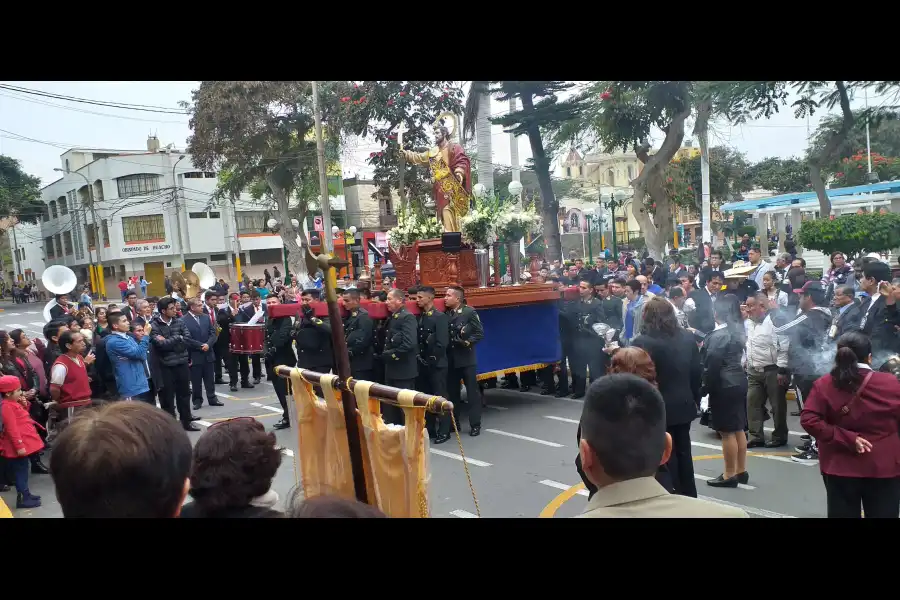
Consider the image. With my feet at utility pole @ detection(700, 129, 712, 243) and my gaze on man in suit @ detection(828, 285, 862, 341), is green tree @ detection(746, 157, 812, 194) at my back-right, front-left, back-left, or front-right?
back-left

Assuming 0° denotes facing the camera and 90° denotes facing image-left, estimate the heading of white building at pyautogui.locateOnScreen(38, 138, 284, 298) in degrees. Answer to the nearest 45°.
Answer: approximately 0°

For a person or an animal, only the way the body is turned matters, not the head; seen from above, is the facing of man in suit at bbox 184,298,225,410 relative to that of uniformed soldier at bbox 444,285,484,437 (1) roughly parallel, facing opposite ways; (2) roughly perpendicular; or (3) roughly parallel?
roughly perpendicular

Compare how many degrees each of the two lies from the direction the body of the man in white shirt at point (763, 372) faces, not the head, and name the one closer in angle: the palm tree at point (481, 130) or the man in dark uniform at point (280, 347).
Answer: the man in dark uniform

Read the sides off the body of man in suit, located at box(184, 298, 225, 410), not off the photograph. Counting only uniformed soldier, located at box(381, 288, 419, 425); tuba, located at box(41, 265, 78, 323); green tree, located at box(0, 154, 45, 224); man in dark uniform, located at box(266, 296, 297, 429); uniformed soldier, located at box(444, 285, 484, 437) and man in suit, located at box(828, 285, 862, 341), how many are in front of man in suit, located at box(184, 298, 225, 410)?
4

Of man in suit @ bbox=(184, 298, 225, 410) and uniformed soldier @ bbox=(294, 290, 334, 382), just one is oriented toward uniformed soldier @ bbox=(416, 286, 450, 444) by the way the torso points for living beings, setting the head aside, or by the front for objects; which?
the man in suit

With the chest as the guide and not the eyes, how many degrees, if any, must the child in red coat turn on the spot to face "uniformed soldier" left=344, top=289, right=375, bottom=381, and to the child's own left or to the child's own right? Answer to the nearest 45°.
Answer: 0° — they already face them

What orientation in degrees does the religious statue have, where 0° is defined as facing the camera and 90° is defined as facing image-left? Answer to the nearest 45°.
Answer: approximately 45°

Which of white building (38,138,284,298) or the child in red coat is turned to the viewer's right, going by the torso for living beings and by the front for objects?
the child in red coat

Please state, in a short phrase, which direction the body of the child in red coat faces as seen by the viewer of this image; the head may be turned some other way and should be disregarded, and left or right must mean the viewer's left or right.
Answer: facing to the right of the viewer

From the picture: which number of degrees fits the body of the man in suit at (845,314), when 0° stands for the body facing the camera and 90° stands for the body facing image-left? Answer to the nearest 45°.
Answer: approximately 45°
